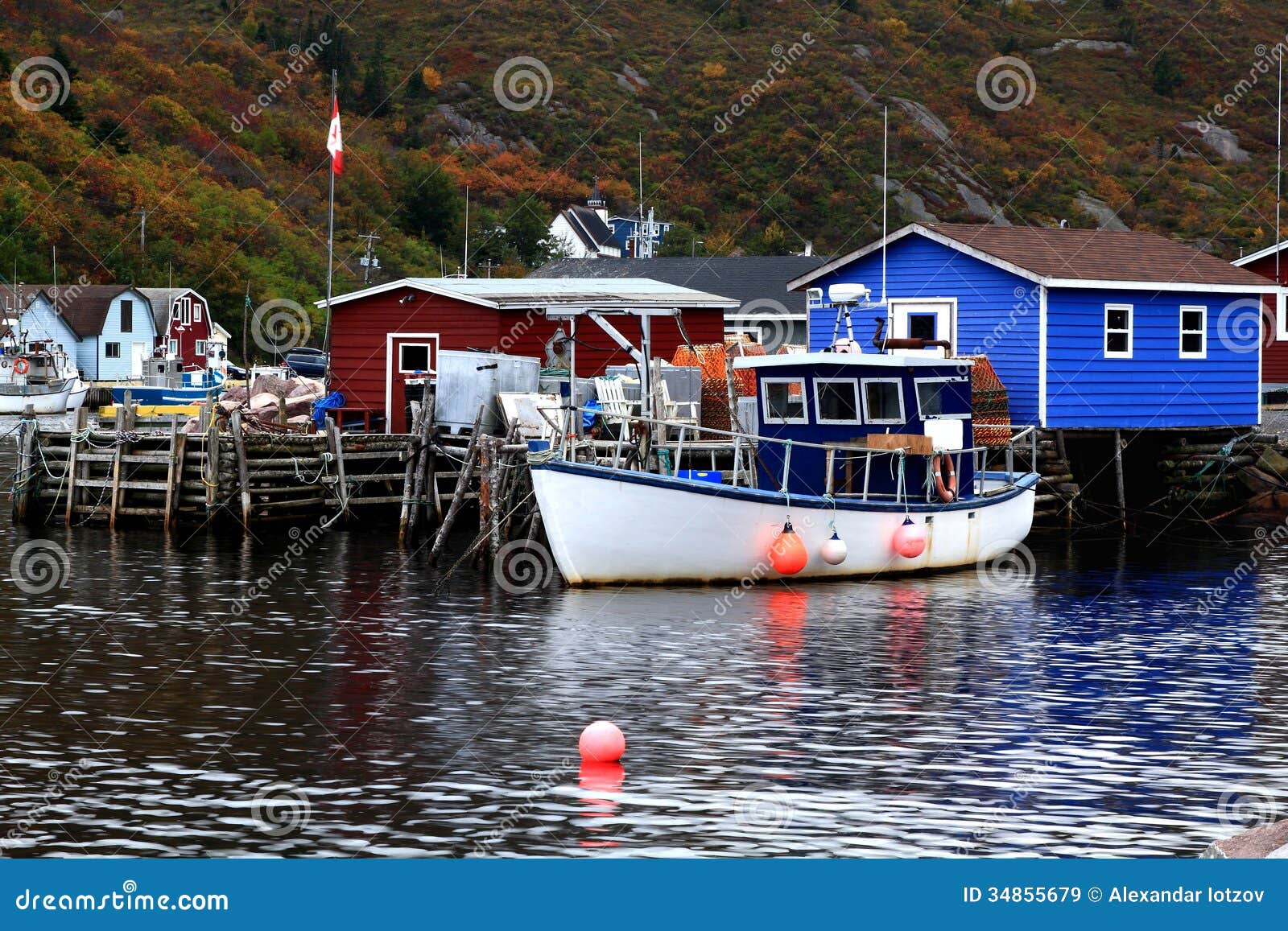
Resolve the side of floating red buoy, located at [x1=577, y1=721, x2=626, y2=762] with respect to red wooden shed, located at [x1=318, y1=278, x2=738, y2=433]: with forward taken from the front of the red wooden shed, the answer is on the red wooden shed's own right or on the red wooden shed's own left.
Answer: on the red wooden shed's own left

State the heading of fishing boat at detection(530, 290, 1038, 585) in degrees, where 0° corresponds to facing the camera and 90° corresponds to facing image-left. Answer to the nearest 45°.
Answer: approximately 45°

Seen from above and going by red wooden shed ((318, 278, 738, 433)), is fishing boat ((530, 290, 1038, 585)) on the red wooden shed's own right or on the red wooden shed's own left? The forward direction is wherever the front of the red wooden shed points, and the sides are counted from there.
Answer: on the red wooden shed's own left

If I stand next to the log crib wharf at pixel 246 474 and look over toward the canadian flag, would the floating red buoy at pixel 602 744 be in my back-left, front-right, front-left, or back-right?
back-right

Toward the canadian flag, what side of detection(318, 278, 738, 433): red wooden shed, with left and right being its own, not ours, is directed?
right

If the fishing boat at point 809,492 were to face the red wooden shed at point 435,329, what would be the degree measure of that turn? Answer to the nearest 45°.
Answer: approximately 90° to its right

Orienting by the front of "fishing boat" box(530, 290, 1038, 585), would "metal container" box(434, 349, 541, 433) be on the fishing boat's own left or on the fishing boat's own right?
on the fishing boat's own right

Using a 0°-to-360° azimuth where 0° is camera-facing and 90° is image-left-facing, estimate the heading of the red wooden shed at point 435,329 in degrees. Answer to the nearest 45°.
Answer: approximately 45°

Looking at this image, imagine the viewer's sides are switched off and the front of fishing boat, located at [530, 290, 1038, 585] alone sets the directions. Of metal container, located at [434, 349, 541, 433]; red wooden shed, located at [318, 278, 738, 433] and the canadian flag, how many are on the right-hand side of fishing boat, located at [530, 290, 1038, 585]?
3

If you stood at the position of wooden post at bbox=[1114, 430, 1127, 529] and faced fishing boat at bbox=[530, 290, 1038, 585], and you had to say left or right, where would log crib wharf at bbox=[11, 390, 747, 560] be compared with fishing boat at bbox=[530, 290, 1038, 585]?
right
